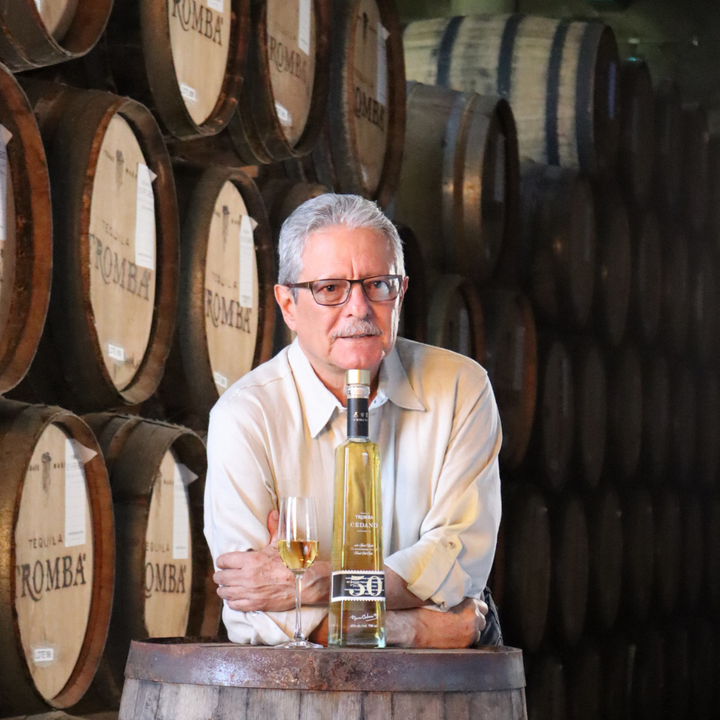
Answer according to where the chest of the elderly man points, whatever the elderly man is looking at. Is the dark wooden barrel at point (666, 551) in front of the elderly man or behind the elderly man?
behind

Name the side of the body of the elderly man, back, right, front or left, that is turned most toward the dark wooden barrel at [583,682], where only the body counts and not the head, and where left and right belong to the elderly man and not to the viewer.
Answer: back

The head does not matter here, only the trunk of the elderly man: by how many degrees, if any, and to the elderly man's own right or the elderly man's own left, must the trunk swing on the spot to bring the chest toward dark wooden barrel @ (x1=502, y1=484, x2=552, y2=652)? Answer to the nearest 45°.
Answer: approximately 180°

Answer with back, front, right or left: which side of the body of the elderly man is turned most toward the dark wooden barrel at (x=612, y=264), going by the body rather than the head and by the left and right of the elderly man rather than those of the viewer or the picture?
back

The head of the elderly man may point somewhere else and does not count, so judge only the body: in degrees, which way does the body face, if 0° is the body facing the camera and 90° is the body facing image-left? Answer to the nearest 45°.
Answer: approximately 0°

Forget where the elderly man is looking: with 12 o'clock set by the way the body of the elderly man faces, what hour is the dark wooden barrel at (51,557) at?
The dark wooden barrel is roughly at 4 o'clock from the elderly man.

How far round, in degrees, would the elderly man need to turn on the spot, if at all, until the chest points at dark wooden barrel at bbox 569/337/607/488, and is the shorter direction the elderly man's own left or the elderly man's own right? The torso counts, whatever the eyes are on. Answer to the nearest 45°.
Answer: approximately 180°

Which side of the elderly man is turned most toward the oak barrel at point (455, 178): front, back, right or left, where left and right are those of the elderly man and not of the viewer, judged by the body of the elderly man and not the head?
back

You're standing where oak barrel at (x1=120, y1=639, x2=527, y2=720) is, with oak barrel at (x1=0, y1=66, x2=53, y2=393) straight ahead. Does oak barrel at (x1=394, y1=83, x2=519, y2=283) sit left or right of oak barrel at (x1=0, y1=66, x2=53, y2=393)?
right

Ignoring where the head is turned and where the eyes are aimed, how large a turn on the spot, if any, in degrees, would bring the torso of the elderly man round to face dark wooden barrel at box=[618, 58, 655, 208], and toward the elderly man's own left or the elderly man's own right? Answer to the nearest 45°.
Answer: approximately 180°

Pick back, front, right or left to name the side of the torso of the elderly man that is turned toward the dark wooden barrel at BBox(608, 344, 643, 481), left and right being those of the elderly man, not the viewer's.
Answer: back

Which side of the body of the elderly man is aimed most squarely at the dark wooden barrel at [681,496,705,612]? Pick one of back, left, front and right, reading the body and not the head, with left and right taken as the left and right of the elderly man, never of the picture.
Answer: back
